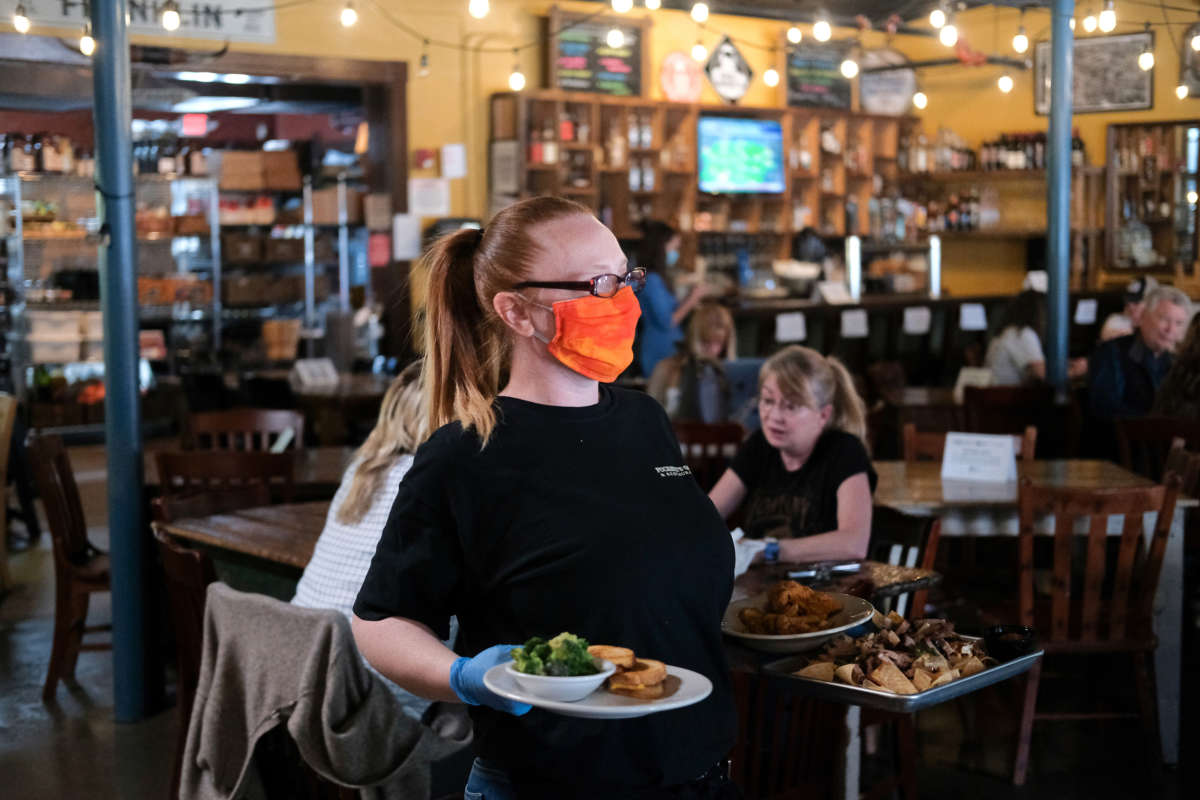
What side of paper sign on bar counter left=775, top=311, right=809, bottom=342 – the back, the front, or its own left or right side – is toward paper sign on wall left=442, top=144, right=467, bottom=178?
right

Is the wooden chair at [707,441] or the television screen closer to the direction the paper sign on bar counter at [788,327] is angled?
the wooden chair

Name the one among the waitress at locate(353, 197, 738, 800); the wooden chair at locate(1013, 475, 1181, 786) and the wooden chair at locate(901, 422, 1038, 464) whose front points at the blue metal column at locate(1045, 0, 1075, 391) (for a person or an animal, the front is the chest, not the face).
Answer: the wooden chair at locate(1013, 475, 1181, 786)

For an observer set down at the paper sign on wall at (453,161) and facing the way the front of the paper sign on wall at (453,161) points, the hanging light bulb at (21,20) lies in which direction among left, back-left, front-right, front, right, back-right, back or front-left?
front-right

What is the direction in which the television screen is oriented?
toward the camera

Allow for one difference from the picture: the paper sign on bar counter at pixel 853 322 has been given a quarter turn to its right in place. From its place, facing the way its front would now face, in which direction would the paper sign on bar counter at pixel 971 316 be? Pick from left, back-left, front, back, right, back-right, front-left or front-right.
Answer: back-right

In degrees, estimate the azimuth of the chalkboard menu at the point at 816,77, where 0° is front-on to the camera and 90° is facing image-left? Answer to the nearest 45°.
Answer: approximately 0°

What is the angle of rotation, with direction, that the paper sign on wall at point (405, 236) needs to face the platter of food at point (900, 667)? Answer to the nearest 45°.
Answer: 0° — it already faces it

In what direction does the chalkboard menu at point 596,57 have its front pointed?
toward the camera
